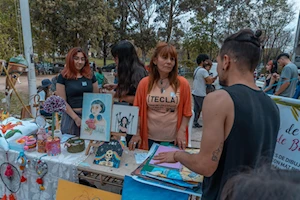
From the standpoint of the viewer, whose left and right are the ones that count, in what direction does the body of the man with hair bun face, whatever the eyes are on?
facing away from the viewer and to the left of the viewer

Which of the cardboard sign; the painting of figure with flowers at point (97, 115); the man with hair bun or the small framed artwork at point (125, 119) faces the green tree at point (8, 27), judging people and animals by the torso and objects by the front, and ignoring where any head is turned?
the man with hair bun

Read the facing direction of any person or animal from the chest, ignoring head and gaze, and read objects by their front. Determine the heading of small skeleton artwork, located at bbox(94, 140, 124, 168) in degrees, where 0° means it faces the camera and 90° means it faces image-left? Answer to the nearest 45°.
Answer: approximately 0°

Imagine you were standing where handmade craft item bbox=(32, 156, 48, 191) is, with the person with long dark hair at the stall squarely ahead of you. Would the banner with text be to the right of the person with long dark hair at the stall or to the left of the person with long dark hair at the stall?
right

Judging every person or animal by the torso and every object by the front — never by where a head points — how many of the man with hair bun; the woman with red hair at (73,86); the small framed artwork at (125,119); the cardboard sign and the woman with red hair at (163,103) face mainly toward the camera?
4

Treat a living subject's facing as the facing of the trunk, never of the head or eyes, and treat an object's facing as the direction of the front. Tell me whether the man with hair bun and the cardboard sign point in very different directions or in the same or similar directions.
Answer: very different directions

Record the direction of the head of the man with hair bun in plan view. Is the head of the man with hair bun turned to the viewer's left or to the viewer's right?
to the viewer's left

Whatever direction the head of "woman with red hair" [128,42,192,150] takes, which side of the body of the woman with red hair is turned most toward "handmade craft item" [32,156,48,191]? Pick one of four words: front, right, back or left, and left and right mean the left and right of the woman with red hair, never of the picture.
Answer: right
